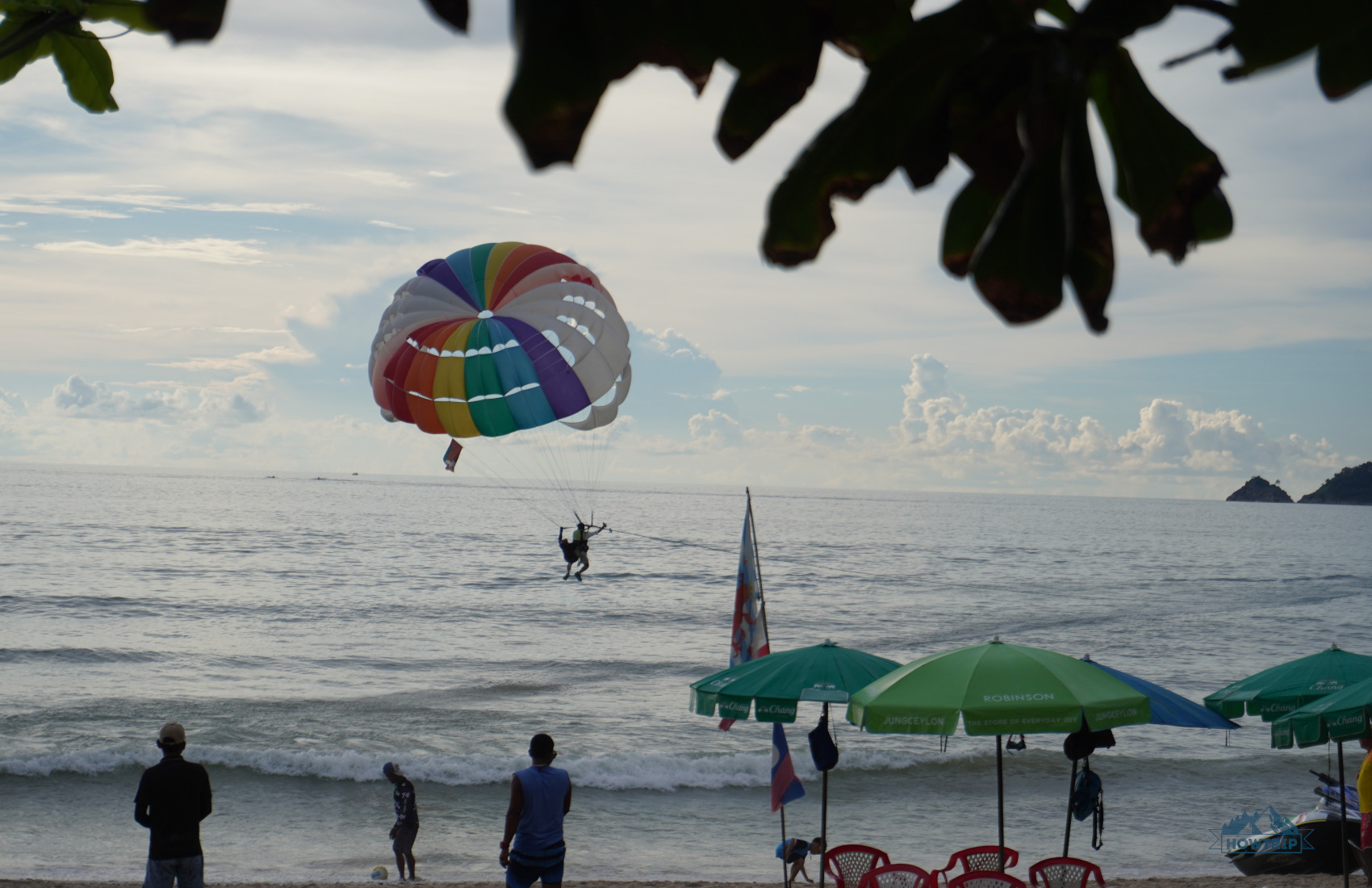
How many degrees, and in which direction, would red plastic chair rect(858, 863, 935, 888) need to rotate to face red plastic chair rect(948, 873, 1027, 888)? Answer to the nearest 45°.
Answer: approximately 135° to its right

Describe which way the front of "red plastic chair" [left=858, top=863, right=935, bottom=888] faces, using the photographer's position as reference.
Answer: facing away from the viewer

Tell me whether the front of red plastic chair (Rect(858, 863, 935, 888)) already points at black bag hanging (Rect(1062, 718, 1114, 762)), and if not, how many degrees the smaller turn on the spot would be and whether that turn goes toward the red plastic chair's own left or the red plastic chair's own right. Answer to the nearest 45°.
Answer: approximately 90° to the red plastic chair's own right

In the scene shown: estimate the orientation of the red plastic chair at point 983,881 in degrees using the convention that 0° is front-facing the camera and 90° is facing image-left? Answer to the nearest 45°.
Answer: approximately 180°

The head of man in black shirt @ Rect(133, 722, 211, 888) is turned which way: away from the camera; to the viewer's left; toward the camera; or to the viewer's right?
away from the camera

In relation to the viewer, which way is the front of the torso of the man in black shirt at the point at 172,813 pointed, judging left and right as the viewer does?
facing away from the viewer
